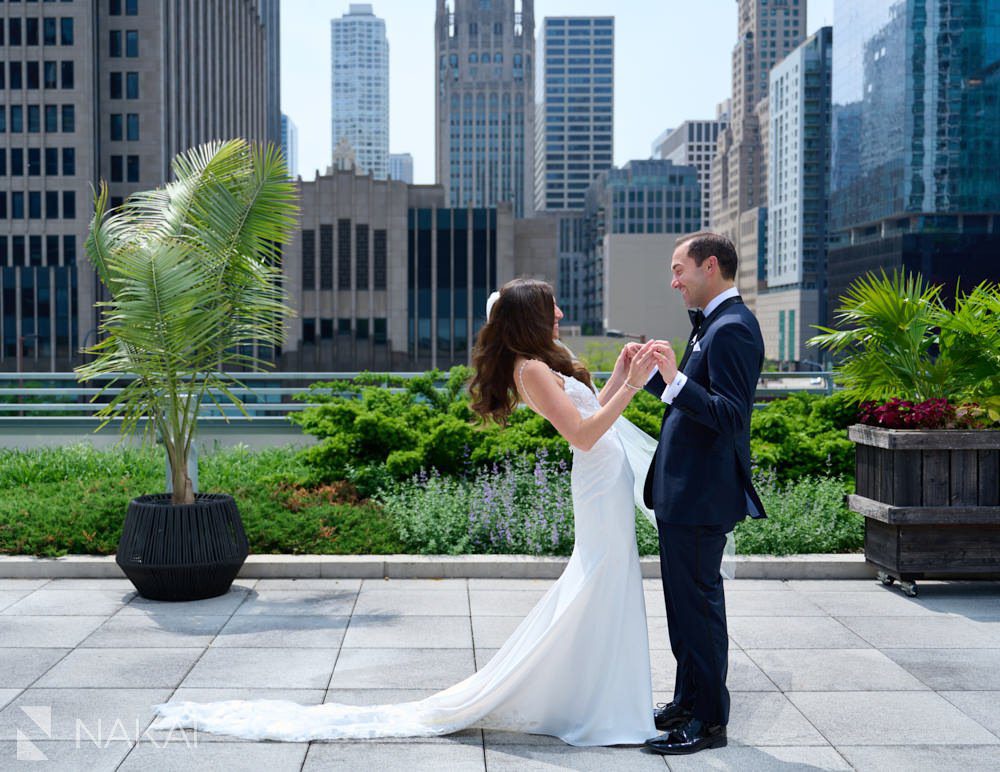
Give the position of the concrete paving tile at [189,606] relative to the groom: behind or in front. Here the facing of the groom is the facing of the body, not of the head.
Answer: in front

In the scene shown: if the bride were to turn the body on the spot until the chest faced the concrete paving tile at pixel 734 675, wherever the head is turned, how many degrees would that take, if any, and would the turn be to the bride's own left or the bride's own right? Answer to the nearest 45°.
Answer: approximately 45° to the bride's own left

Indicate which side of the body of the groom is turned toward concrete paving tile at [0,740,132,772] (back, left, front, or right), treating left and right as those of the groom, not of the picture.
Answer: front

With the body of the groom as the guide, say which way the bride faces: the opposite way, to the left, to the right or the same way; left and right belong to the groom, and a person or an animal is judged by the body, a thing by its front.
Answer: the opposite way

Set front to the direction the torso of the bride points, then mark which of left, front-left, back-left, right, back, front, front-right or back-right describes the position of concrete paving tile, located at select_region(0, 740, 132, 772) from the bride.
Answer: back

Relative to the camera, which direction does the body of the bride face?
to the viewer's right

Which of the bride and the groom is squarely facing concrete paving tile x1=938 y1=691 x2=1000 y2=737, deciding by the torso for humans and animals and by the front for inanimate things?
the bride

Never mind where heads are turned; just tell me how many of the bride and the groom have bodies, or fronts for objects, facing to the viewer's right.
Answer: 1

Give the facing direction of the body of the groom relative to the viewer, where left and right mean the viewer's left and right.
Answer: facing to the left of the viewer

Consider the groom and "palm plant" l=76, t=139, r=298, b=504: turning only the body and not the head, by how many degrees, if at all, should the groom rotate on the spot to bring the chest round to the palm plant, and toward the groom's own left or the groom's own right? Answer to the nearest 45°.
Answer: approximately 45° to the groom's own right

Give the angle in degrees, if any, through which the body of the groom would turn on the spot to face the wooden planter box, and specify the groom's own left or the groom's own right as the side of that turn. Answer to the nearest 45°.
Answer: approximately 135° to the groom's own right

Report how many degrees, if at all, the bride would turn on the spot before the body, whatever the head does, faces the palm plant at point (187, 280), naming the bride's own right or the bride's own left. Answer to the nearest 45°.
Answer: approximately 135° to the bride's own left

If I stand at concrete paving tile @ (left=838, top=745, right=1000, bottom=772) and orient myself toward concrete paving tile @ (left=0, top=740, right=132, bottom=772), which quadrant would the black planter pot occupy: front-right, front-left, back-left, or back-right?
front-right

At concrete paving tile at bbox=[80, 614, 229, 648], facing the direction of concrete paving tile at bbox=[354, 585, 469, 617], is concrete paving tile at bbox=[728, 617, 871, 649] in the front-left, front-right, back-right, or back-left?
front-right

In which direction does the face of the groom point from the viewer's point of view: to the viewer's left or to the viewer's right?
to the viewer's left
